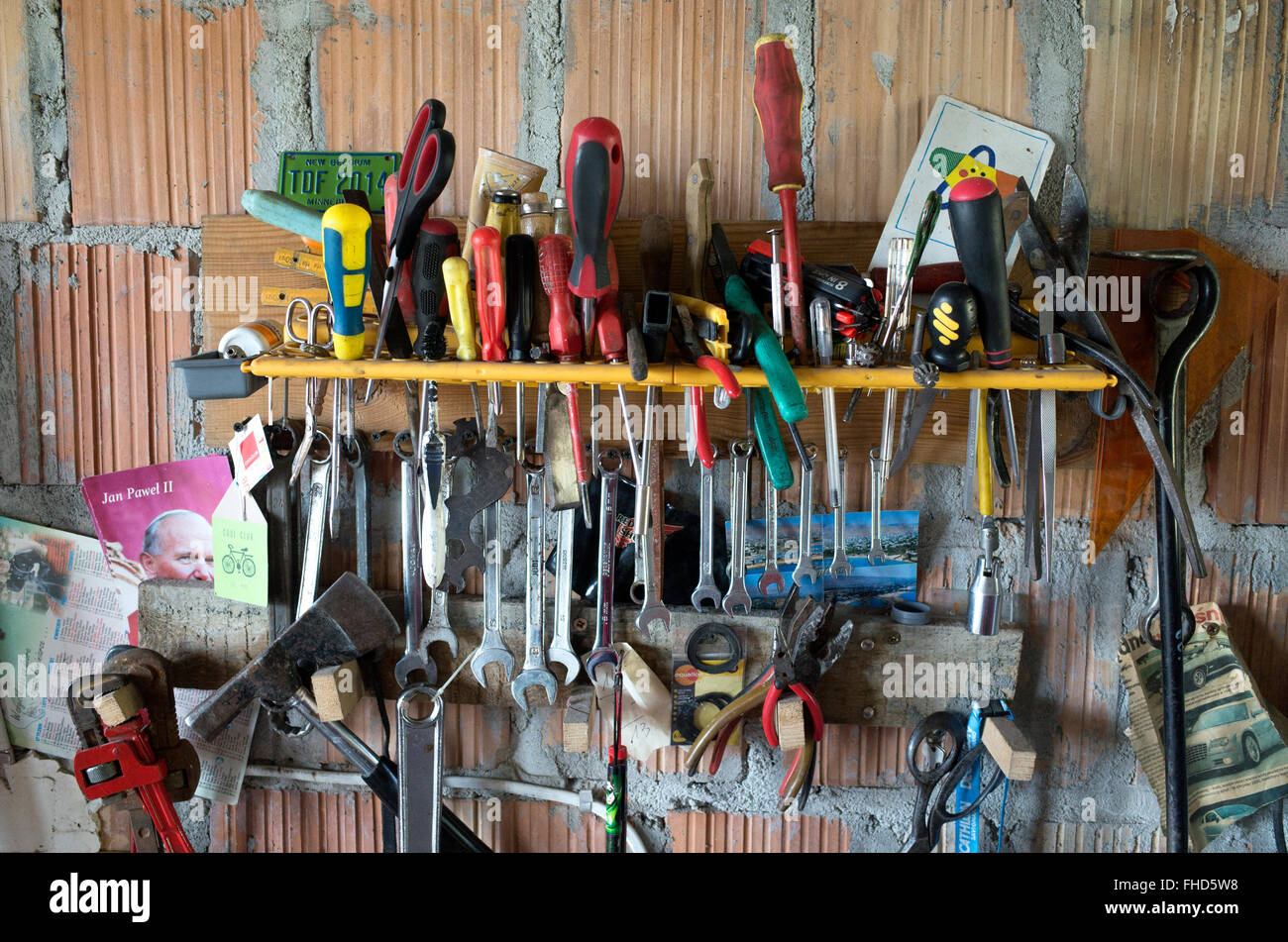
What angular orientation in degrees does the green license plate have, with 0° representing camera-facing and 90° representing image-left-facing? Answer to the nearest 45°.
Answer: approximately 0°
